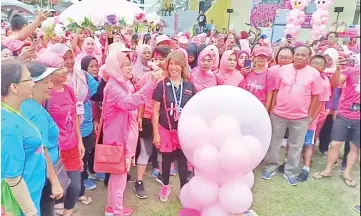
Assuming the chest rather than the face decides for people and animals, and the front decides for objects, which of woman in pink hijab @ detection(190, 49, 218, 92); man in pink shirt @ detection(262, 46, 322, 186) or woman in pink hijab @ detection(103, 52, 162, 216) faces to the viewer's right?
woman in pink hijab @ detection(103, 52, 162, 216)

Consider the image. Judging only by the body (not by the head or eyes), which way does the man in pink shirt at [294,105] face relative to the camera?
toward the camera

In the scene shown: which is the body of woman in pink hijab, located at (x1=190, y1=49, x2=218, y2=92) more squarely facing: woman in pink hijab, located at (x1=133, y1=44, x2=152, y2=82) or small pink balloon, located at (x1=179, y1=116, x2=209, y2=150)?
the small pink balloon

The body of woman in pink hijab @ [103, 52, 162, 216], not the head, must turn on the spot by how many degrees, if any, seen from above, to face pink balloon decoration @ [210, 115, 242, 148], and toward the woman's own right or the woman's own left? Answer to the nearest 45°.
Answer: approximately 45° to the woman's own right

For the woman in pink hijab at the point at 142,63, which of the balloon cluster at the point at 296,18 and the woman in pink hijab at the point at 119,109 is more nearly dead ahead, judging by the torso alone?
the woman in pink hijab

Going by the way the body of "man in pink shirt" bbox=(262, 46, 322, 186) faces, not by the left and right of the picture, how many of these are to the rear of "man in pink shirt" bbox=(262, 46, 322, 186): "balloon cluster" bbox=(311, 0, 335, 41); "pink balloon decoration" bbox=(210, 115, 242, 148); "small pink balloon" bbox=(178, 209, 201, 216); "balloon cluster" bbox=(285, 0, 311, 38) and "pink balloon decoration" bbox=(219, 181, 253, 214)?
2

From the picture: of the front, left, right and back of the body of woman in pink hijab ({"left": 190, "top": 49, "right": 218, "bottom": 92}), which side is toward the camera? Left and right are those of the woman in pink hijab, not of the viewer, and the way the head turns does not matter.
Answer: front

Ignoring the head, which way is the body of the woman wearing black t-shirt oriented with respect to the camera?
toward the camera

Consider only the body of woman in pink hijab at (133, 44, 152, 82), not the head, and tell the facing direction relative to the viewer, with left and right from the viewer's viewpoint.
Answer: facing the viewer and to the right of the viewer

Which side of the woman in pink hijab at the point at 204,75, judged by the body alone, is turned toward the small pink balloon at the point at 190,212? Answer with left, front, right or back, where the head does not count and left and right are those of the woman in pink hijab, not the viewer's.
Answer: front

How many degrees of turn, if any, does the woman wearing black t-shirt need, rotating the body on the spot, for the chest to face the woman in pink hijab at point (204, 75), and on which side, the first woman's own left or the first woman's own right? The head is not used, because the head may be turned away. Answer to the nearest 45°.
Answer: approximately 135° to the first woman's own left

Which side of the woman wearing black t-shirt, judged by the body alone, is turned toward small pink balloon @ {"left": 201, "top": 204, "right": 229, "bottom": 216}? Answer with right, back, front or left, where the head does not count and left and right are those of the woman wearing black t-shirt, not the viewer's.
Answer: front

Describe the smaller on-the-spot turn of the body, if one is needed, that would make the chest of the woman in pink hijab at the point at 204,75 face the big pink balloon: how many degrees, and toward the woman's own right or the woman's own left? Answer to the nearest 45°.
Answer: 0° — they already face it

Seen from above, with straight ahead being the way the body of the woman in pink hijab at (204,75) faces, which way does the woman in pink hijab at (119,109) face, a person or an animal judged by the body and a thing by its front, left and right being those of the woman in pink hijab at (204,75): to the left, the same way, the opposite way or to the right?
to the left

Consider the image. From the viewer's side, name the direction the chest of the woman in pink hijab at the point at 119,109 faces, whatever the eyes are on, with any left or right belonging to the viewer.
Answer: facing to the right of the viewer
